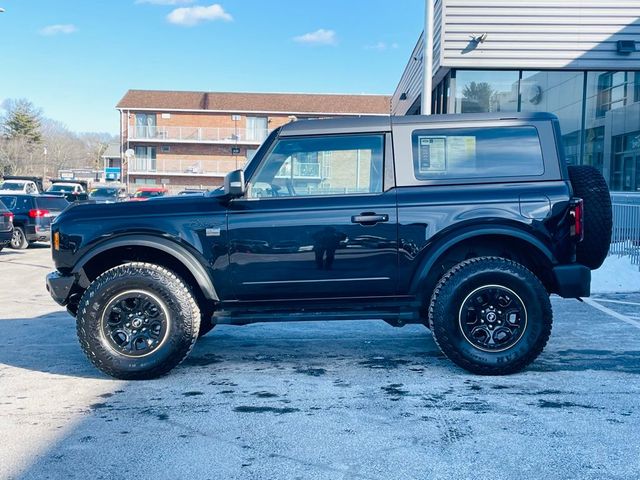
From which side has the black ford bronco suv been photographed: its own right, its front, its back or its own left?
left

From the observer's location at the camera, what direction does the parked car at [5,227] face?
facing away from the viewer and to the left of the viewer

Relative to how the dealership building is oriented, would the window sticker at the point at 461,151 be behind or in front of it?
in front

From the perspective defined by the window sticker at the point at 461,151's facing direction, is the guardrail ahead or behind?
behind

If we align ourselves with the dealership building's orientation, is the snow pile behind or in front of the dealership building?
in front

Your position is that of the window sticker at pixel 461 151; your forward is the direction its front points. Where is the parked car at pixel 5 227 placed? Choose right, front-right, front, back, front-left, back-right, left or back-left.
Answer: back-right

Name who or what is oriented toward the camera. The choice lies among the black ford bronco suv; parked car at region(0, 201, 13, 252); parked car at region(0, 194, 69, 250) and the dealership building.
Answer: the dealership building

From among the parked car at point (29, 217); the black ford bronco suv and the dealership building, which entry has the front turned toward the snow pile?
the dealership building

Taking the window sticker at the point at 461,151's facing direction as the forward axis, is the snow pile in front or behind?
behind

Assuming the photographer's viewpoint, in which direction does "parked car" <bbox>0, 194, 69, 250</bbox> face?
facing away from the viewer and to the left of the viewer
